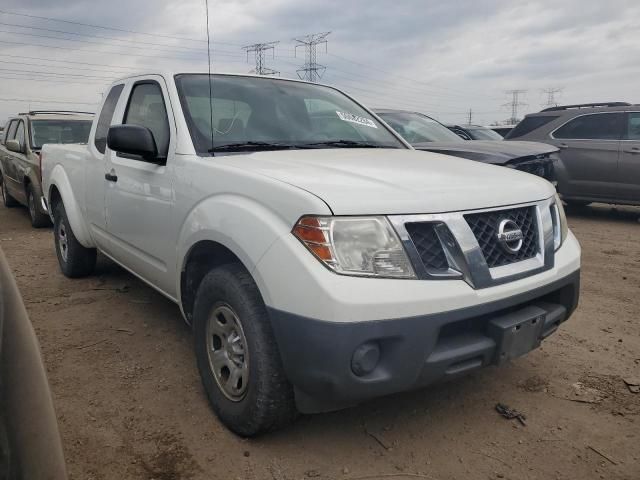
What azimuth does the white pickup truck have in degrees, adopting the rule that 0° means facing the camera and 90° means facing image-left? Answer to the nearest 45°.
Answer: approximately 315°

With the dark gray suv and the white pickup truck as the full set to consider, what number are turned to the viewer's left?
0

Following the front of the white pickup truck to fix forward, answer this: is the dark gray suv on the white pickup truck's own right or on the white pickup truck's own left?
on the white pickup truck's own left

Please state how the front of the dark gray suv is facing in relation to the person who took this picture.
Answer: facing to the right of the viewer

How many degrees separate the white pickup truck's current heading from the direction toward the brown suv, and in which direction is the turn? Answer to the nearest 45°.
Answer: approximately 180°

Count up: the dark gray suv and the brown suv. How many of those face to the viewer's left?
0

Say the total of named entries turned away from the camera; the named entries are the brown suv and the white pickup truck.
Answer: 0

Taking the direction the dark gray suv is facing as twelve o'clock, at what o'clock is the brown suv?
The brown suv is roughly at 5 o'clock from the dark gray suv.
